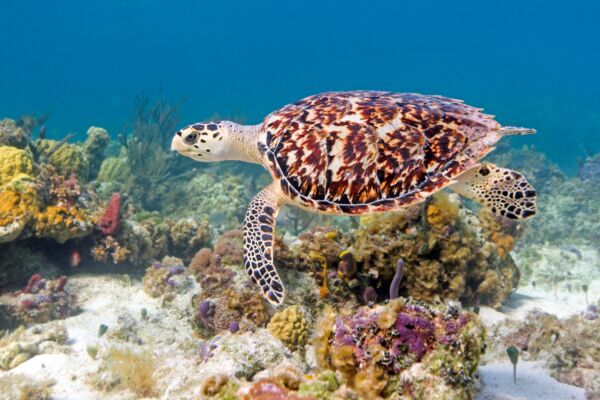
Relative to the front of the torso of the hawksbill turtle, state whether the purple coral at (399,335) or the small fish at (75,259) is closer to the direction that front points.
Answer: the small fish

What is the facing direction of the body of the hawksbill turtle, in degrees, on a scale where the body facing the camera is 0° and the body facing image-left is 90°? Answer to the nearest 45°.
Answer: approximately 90°

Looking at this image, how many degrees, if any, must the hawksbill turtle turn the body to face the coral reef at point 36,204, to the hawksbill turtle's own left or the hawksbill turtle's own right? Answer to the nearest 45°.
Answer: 0° — it already faces it

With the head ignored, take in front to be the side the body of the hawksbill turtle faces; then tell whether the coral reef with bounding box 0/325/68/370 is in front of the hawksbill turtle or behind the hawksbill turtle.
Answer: in front

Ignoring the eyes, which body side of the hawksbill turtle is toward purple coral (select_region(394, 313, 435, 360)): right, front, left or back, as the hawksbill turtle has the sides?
left

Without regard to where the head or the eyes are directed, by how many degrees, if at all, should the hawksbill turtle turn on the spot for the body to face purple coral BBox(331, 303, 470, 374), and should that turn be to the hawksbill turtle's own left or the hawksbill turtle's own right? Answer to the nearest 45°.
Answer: approximately 90° to the hawksbill turtle's own left

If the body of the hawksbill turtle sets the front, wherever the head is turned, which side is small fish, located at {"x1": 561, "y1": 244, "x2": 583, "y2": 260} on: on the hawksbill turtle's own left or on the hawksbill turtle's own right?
on the hawksbill turtle's own right

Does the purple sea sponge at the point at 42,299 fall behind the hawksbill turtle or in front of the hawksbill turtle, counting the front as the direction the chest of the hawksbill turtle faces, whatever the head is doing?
in front
